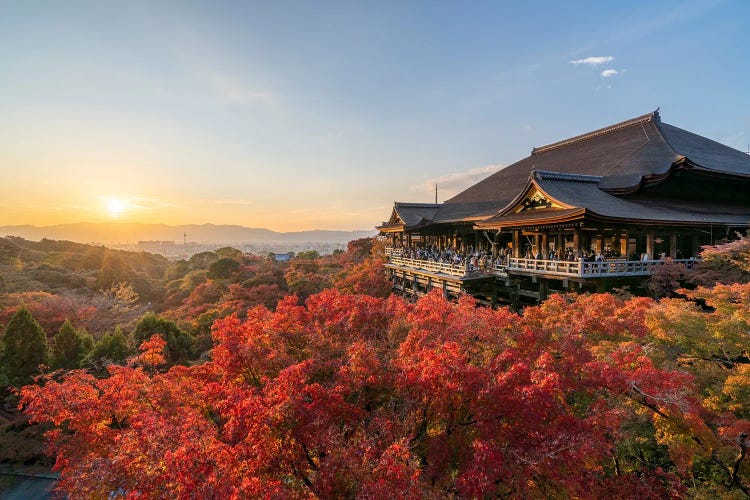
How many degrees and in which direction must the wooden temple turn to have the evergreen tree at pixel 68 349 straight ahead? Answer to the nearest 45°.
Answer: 0° — it already faces it

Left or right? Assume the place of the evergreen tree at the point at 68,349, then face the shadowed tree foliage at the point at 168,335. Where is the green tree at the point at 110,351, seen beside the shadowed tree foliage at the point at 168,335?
right

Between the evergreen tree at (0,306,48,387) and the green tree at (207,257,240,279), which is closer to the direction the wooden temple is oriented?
the evergreen tree

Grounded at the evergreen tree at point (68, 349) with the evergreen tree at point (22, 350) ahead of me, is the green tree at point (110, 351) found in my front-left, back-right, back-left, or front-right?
back-left

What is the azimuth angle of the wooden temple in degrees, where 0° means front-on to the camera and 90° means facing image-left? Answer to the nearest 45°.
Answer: approximately 45°

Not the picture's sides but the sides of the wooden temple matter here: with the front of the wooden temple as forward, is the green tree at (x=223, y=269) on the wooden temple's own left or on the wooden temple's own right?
on the wooden temple's own right
